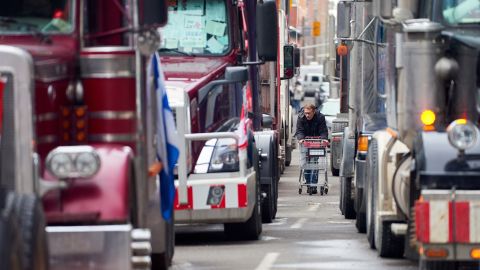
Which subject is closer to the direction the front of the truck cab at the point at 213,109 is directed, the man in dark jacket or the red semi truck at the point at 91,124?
the red semi truck

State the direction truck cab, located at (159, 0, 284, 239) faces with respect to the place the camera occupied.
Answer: facing the viewer

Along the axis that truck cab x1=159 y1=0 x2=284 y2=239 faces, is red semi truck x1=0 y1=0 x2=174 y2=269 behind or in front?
in front

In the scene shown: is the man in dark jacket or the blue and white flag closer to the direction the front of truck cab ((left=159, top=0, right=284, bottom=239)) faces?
the blue and white flag

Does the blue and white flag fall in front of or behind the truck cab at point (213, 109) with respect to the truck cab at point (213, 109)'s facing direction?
in front

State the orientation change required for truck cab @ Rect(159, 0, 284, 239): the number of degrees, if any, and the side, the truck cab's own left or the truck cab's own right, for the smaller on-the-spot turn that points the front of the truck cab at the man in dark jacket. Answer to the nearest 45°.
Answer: approximately 180°
